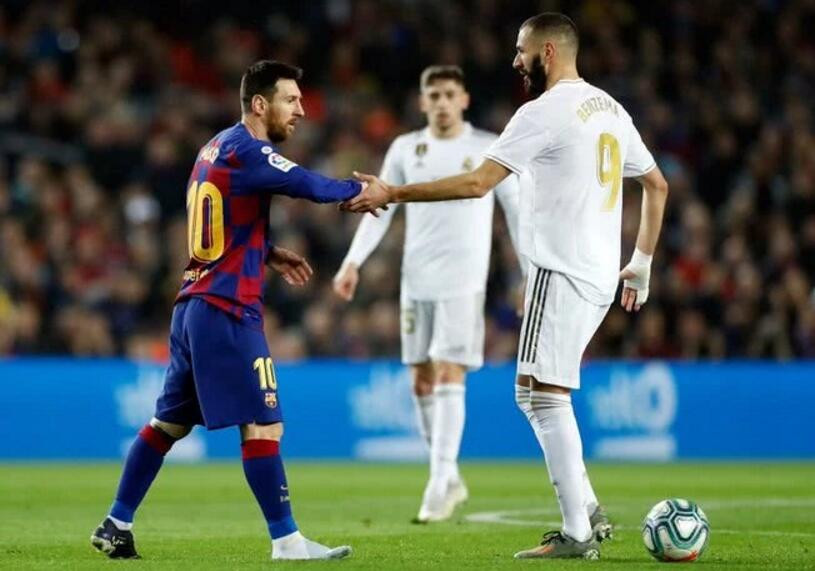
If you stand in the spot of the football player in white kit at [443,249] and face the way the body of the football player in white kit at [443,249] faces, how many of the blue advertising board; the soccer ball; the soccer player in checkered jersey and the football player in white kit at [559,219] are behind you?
1

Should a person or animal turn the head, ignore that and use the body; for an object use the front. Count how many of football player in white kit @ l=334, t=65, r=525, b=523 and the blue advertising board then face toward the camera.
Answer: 2

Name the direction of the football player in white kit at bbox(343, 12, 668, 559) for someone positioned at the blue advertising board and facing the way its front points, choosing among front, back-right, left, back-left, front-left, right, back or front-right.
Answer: front

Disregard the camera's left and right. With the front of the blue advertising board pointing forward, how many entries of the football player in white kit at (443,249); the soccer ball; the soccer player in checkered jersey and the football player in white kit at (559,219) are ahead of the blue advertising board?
4

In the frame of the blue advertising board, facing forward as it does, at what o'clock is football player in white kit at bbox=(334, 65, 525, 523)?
The football player in white kit is roughly at 12 o'clock from the blue advertising board.

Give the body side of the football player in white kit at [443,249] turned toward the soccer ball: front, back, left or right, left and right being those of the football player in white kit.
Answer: front

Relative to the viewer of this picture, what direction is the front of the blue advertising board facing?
facing the viewer

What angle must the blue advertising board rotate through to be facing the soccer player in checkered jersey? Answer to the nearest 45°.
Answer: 0° — it already faces them

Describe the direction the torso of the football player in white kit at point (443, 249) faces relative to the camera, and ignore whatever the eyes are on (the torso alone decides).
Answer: toward the camera

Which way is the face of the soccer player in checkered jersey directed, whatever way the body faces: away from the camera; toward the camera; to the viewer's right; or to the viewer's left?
to the viewer's right

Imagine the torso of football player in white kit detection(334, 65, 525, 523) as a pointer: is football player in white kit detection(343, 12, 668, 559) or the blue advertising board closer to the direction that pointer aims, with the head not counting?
the football player in white kit
